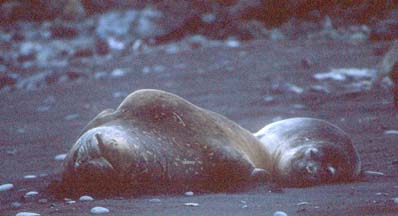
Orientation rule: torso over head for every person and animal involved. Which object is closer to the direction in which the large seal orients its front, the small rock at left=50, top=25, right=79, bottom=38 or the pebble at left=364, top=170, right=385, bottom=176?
the small rock

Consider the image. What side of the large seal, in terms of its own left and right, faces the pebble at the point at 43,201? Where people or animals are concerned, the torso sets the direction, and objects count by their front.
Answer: front

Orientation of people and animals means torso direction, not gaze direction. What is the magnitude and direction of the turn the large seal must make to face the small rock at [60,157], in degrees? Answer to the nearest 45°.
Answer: approximately 45° to its right

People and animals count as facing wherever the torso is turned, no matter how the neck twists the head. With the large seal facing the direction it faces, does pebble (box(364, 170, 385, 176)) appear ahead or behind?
behind

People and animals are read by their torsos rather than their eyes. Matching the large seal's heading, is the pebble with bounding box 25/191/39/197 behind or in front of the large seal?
in front

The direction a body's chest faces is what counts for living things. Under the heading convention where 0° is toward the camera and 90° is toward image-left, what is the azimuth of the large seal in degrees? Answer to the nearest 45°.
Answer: approximately 90°

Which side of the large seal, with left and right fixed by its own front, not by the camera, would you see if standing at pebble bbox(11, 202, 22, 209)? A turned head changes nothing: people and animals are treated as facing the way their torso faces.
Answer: front

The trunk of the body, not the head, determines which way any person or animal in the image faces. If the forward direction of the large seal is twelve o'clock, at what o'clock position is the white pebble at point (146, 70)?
The white pebble is roughly at 3 o'clock from the large seal.

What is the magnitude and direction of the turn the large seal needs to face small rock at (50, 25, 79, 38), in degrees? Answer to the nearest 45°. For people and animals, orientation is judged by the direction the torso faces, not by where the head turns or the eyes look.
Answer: approximately 90° to its right

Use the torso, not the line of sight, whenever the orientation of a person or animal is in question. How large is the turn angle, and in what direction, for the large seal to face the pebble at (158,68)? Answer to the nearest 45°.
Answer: approximately 90° to its right

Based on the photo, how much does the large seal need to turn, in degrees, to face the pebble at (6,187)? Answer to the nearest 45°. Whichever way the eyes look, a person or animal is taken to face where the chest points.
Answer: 0° — it already faces it

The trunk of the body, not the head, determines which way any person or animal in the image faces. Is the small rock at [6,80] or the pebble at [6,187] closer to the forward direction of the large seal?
the pebble
